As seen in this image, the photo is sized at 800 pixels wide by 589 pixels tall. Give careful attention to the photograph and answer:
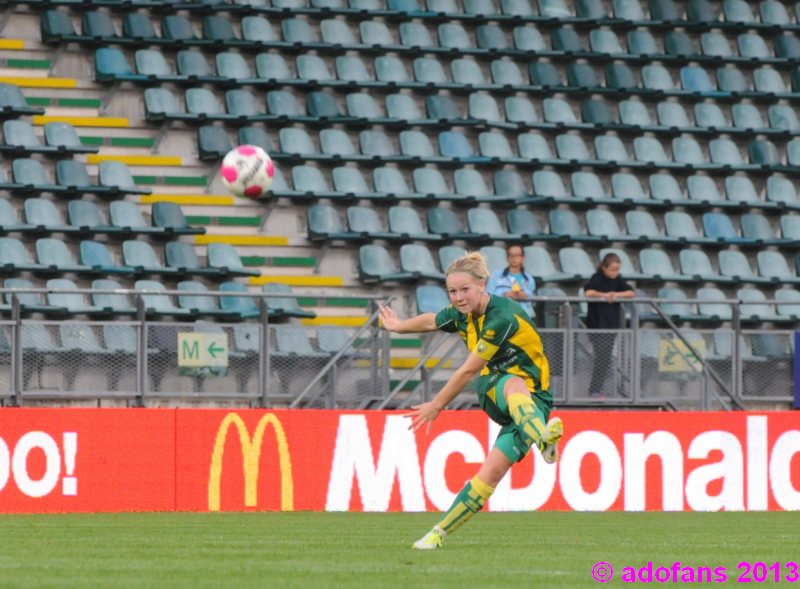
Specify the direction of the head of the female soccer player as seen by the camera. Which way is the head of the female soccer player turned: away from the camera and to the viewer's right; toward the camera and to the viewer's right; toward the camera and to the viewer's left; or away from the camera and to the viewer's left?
toward the camera and to the viewer's left

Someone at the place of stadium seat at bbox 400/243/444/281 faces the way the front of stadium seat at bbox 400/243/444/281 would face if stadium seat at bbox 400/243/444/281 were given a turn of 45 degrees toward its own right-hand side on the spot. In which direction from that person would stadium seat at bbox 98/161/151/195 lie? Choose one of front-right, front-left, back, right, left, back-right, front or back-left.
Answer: right

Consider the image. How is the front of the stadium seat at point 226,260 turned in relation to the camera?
facing the viewer and to the right of the viewer

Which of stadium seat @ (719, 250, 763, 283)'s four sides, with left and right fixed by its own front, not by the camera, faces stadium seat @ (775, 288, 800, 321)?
front

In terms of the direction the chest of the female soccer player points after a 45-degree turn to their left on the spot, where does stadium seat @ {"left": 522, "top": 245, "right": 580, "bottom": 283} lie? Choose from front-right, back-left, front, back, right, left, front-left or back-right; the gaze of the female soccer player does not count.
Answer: back

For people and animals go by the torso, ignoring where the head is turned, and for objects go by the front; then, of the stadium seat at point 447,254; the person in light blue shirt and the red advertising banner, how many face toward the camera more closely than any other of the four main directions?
3

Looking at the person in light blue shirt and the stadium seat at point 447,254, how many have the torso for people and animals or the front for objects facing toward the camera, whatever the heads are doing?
2

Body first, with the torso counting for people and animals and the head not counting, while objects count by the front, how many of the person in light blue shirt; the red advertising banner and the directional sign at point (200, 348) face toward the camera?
3

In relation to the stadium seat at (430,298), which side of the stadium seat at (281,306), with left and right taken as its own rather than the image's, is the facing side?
left

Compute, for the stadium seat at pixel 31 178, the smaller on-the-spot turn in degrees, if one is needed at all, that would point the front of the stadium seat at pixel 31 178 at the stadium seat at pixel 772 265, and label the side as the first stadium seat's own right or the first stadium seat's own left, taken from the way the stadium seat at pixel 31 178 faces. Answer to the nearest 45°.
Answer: approximately 45° to the first stadium seat's own left

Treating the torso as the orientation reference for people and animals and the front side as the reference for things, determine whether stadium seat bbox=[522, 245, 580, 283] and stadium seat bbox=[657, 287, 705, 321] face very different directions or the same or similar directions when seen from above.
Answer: same or similar directions

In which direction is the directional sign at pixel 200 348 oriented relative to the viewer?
toward the camera

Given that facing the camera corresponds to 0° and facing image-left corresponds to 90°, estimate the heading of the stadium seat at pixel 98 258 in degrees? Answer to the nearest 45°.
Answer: approximately 315°

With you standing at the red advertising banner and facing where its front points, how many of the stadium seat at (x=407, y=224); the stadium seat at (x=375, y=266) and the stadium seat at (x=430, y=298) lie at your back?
3

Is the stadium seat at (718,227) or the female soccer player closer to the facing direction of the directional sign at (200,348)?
the female soccer player

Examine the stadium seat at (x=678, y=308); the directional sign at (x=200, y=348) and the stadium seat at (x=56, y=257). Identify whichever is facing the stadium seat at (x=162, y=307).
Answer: the stadium seat at (x=56, y=257)

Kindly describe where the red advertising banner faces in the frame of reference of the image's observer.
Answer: facing the viewer
